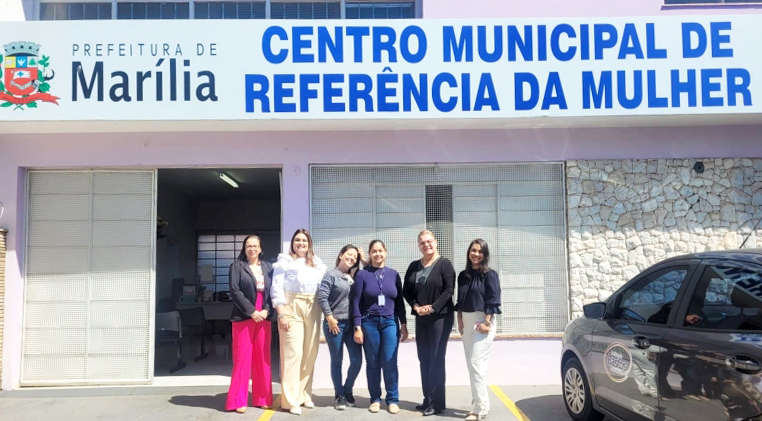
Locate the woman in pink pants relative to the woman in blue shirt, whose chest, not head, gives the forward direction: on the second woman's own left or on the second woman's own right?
on the second woman's own right

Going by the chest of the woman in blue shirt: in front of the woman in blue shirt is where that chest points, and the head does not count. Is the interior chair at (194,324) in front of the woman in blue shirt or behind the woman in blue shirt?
behind

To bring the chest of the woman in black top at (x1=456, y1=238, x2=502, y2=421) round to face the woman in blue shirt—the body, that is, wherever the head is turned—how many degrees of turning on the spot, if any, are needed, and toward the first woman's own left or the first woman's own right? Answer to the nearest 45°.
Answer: approximately 45° to the first woman's own right

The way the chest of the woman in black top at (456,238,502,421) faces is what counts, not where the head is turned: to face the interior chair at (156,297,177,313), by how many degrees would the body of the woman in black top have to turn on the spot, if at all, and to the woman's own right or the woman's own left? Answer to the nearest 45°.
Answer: approximately 90° to the woman's own right

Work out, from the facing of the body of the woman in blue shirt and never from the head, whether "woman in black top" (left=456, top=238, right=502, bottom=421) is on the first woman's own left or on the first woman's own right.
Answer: on the first woman's own left

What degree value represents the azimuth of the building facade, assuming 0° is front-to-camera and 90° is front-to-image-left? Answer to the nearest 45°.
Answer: approximately 0°

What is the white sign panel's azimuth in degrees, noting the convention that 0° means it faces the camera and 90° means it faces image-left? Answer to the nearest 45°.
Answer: approximately 0°
